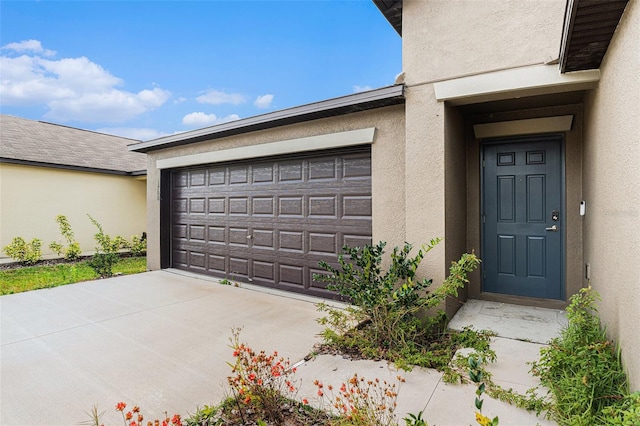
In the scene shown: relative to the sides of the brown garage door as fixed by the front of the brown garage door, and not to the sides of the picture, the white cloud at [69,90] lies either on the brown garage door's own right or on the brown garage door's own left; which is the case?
on the brown garage door's own right

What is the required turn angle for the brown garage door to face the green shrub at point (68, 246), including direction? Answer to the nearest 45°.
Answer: approximately 90° to its right

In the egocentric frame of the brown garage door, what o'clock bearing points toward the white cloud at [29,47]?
The white cloud is roughly at 3 o'clock from the brown garage door.

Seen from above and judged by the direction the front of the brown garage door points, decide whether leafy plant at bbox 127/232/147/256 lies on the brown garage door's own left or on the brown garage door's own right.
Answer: on the brown garage door's own right

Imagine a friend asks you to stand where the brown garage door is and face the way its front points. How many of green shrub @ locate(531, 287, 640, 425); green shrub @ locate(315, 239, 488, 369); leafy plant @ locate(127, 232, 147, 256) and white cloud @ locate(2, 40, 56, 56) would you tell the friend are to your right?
2

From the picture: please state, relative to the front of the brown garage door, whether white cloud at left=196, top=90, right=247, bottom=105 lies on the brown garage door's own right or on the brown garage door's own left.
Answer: on the brown garage door's own right

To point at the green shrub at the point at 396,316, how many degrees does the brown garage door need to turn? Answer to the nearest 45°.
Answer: approximately 90° to its left

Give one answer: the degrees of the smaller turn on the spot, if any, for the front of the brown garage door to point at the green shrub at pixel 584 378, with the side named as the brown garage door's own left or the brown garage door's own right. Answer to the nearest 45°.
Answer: approximately 90° to the brown garage door's own left

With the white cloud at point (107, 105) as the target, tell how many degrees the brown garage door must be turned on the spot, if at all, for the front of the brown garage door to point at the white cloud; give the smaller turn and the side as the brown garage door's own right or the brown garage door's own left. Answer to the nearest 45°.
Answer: approximately 90° to the brown garage door's own right

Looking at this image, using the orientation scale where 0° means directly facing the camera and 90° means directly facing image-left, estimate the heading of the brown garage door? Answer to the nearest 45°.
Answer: approximately 45°
